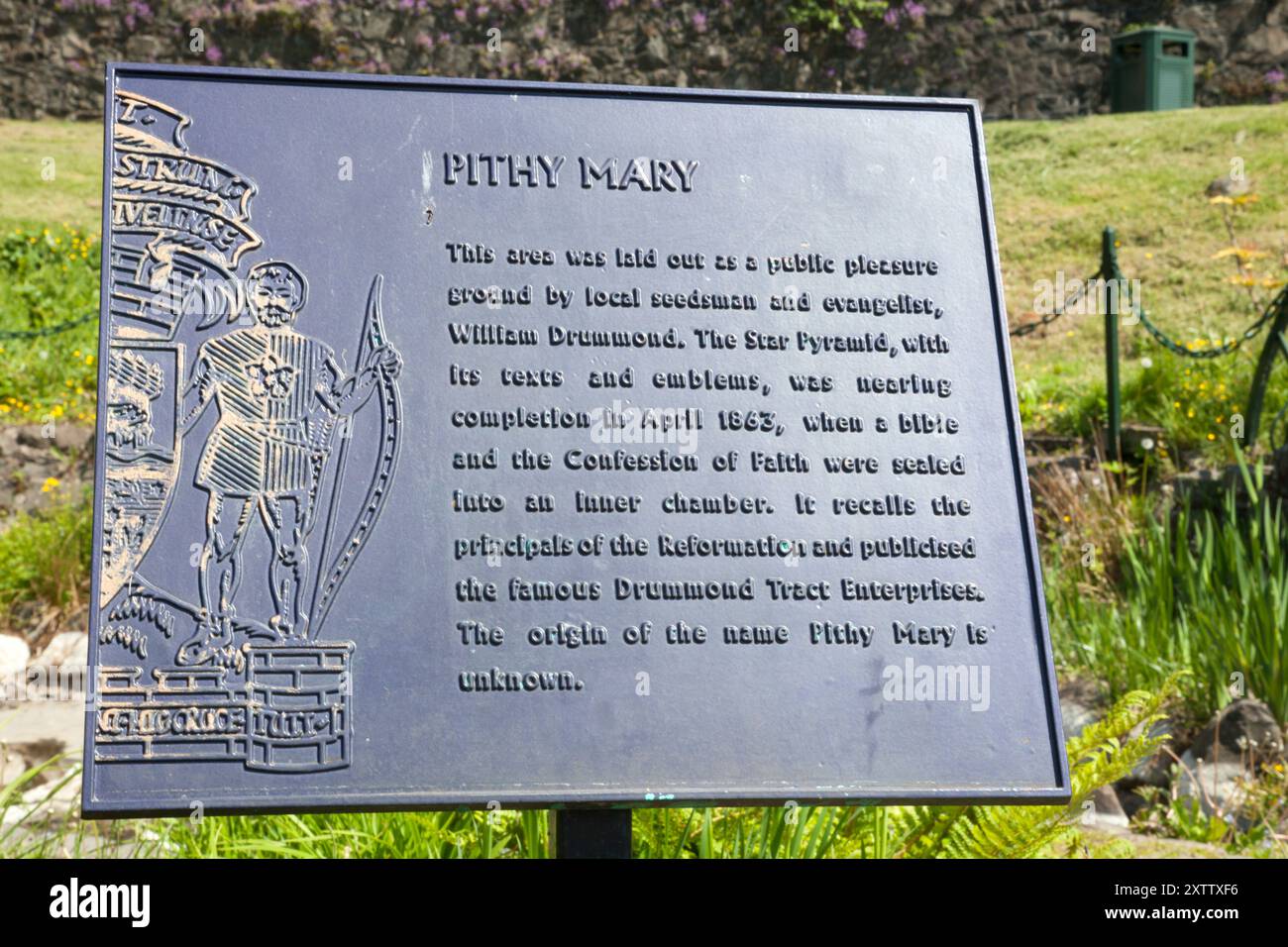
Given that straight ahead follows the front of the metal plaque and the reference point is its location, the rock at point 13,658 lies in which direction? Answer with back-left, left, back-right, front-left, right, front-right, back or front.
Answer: back-right

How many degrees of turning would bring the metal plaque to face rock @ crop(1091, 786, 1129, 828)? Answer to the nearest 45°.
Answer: approximately 135° to its left

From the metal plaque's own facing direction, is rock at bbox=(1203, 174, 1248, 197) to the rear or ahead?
to the rear

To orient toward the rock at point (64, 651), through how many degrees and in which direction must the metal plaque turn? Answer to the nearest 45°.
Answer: approximately 135° to its right

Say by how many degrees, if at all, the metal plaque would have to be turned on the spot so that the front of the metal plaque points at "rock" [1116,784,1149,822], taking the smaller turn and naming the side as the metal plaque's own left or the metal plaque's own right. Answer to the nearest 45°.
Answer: approximately 135° to the metal plaque's own left

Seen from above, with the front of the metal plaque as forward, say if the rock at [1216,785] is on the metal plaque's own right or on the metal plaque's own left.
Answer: on the metal plaque's own left

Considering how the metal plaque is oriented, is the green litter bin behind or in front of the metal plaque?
behind

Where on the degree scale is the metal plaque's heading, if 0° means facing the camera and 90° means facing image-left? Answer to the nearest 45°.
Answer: approximately 0°

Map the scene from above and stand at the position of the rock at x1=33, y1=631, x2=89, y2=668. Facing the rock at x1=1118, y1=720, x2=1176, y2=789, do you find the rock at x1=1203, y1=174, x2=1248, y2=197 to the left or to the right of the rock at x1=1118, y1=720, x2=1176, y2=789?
left
